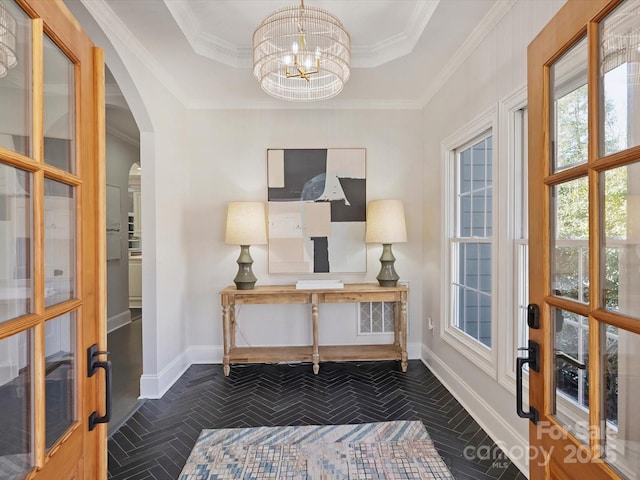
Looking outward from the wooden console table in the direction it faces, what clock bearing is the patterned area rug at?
The patterned area rug is roughly at 12 o'clock from the wooden console table.

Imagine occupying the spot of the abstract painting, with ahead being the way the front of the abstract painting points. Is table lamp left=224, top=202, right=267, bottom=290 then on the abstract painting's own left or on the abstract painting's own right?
on the abstract painting's own right

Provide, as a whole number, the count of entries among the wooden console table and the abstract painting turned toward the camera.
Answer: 2

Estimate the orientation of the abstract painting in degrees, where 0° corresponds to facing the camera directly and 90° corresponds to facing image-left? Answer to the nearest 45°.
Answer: approximately 0°

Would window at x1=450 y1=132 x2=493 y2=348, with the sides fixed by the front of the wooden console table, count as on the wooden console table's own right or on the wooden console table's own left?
on the wooden console table's own left

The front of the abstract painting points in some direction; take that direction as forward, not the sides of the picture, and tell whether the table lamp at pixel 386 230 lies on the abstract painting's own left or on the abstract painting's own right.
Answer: on the abstract painting's own left
